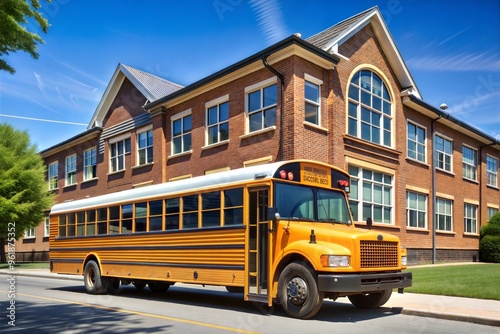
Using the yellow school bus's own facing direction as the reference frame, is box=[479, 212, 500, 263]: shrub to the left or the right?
on its left

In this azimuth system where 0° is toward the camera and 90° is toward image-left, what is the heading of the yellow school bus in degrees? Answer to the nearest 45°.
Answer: approximately 315°

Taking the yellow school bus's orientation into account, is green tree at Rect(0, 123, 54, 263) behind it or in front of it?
behind

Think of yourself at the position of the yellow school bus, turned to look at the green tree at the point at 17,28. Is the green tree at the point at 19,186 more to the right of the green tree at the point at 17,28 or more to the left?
right
